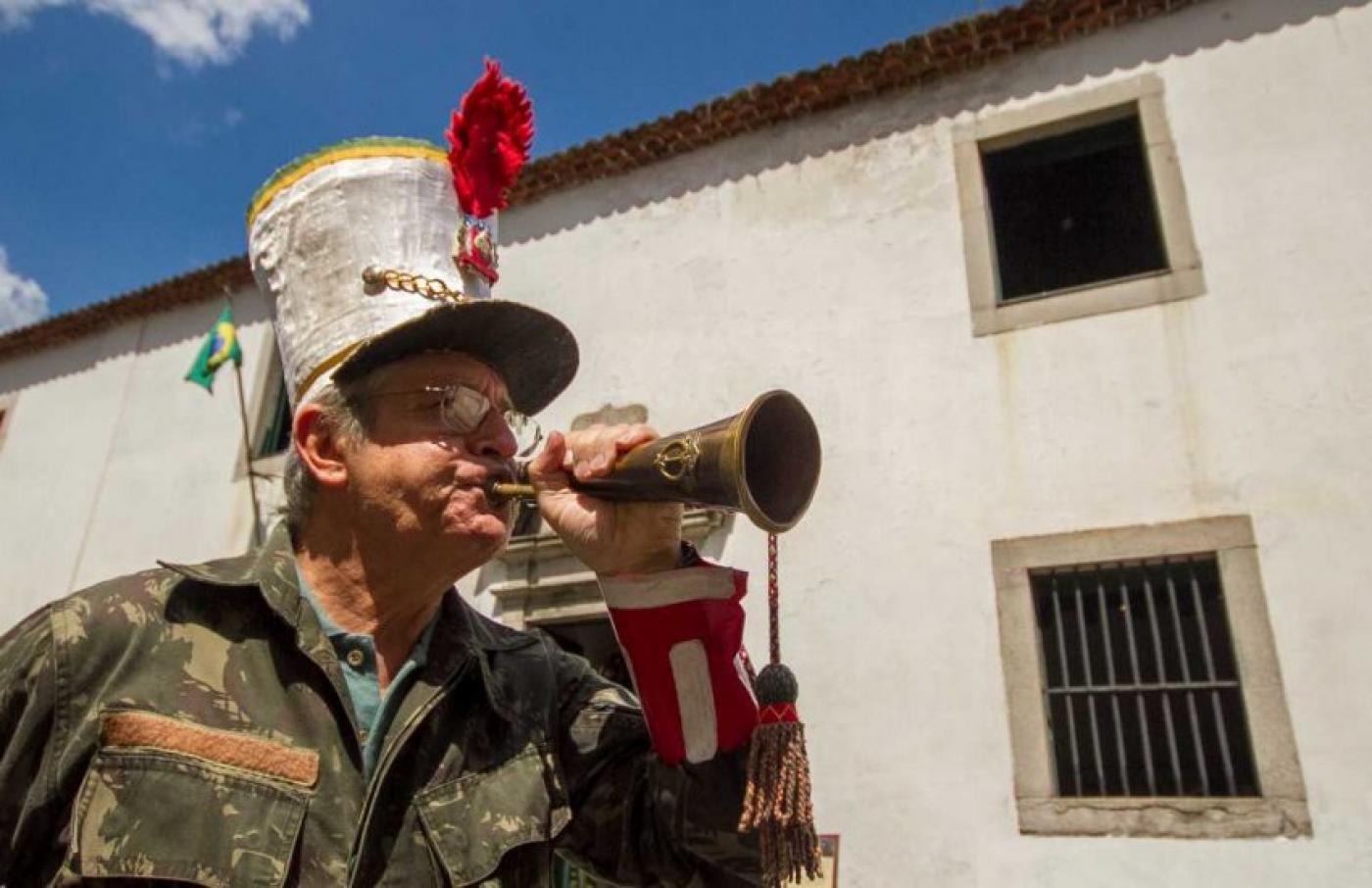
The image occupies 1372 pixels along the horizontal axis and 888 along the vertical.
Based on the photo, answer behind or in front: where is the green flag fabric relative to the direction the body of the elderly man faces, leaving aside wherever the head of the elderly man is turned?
behind

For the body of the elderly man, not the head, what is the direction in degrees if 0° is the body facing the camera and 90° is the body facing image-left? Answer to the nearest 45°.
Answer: approximately 315°

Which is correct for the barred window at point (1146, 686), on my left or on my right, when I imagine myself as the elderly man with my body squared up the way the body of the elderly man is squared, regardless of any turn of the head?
on my left

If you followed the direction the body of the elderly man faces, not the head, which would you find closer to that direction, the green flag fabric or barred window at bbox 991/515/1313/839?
the barred window
